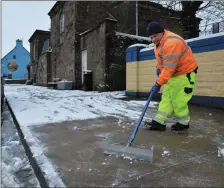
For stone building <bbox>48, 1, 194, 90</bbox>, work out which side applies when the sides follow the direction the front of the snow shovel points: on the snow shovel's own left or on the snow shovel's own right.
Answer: on the snow shovel's own right

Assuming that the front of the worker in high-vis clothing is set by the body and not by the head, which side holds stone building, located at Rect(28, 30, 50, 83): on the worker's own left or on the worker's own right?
on the worker's own right

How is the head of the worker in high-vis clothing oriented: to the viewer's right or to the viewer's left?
to the viewer's left

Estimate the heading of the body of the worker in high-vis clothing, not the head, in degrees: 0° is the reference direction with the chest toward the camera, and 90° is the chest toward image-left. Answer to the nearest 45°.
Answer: approximately 90°

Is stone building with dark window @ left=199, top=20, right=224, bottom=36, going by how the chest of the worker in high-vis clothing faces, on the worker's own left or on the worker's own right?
on the worker's own right
